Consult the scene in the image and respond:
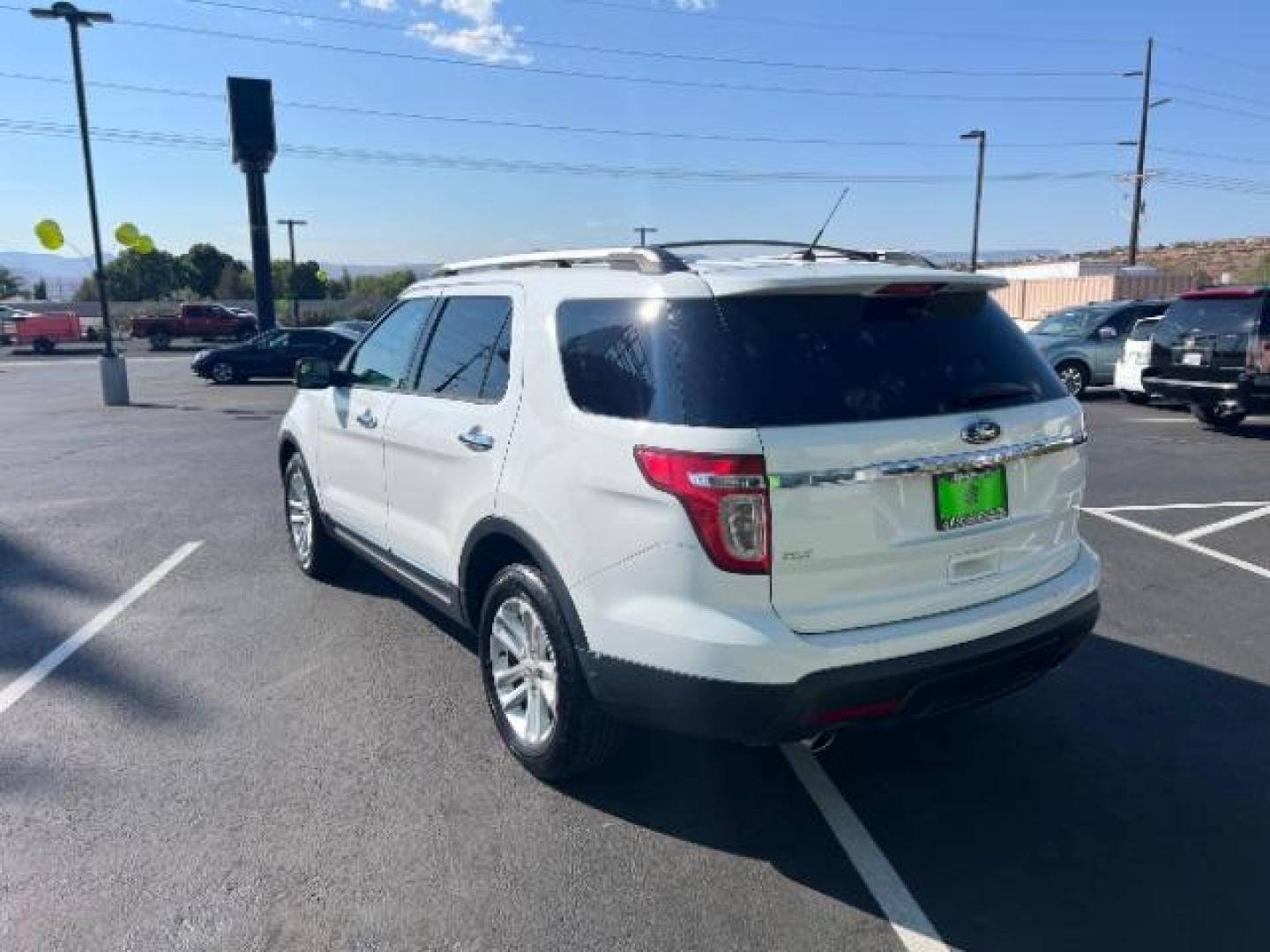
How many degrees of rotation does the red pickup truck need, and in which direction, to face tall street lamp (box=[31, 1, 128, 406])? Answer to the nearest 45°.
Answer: approximately 90° to its right

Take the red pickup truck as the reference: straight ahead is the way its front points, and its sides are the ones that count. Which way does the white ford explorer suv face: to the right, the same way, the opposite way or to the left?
to the left

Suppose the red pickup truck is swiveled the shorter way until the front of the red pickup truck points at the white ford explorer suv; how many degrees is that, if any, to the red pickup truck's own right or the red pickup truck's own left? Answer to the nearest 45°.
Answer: approximately 90° to the red pickup truck's own right

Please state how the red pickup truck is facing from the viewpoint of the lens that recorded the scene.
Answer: facing to the right of the viewer

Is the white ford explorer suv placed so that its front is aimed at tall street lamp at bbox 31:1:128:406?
yes

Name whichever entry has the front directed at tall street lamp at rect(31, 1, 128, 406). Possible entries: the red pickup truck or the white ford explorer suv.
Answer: the white ford explorer suv

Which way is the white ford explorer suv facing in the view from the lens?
facing away from the viewer and to the left of the viewer

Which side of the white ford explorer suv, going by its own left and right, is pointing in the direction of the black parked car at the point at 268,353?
front

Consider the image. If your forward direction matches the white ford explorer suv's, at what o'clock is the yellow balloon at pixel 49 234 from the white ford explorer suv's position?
The yellow balloon is roughly at 12 o'clock from the white ford explorer suv.

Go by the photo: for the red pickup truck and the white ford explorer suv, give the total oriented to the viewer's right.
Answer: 1

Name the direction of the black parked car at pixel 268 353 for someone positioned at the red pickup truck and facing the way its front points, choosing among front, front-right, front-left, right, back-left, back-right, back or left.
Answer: right

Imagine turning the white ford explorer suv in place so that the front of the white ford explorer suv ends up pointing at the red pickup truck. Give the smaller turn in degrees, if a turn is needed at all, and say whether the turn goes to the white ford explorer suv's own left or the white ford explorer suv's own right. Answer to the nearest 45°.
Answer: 0° — it already faces it

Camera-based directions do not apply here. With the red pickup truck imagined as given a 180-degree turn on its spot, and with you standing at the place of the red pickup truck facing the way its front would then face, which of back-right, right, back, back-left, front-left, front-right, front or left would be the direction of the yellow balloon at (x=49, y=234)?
left

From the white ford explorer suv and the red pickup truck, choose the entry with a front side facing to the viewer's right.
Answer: the red pickup truck
